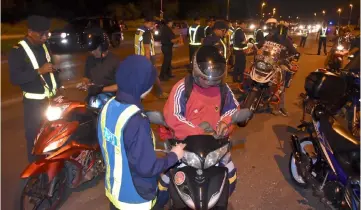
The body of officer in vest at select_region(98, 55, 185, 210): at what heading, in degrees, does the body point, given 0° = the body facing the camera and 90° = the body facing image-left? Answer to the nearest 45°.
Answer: approximately 225°

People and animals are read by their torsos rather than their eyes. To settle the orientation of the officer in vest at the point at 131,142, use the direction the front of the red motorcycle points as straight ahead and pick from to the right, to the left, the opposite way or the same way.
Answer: the opposite way

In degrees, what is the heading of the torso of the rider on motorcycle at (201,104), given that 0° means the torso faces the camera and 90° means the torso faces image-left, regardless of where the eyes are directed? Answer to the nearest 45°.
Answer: approximately 0°

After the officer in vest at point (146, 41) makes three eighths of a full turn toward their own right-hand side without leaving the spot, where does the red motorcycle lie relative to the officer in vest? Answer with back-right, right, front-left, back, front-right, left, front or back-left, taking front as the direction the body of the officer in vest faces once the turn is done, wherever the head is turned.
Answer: front-left

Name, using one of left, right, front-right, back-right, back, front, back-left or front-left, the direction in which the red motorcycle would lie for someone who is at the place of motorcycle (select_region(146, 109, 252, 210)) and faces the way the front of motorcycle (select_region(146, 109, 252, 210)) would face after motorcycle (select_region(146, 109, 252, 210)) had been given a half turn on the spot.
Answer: front-left

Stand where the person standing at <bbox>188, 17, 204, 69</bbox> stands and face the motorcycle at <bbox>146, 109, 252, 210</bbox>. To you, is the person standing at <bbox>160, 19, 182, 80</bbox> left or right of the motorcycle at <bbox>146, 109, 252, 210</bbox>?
right
